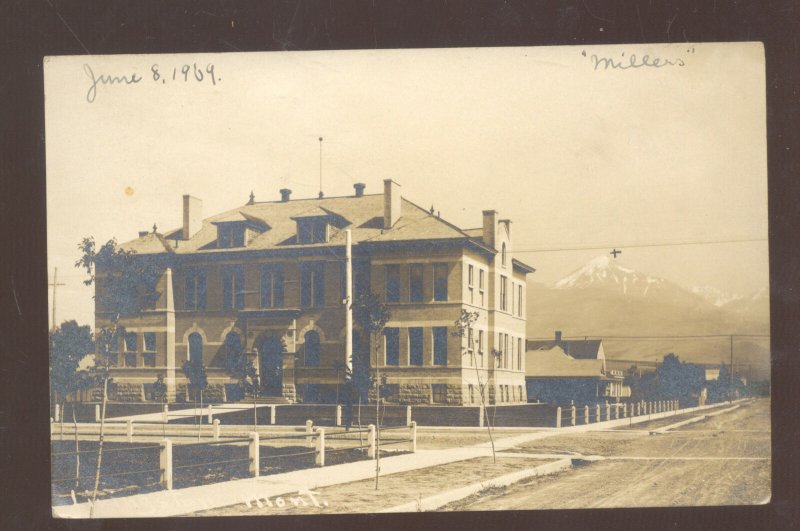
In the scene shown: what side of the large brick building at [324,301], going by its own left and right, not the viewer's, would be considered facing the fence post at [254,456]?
front

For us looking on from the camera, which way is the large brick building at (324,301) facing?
facing the viewer and to the left of the viewer
